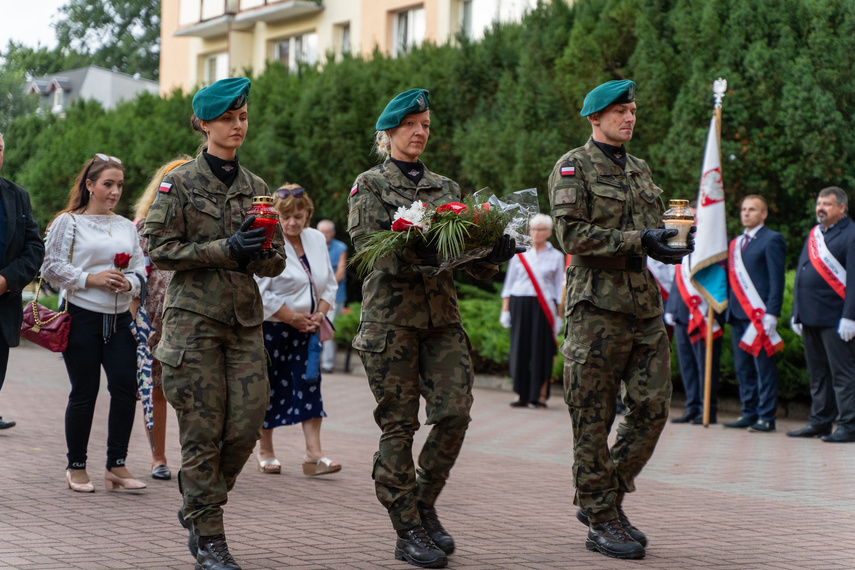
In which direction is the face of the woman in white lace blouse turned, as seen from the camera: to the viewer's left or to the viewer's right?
to the viewer's right

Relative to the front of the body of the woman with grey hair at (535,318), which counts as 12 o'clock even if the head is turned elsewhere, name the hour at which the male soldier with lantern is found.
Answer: The male soldier with lantern is roughly at 12 o'clock from the woman with grey hair.

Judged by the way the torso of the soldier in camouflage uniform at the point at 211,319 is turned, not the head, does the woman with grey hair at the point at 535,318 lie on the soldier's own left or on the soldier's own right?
on the soldier's own left

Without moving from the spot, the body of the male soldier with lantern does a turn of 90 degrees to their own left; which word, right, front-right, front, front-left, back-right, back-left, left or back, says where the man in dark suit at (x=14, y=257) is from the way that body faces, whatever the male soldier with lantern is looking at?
back-left

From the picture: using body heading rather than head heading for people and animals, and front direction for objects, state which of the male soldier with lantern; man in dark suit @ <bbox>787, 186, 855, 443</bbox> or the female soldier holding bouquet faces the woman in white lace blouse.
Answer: the man in dark suit

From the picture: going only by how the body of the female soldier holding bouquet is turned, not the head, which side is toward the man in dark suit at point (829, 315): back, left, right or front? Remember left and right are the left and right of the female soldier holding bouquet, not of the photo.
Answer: left

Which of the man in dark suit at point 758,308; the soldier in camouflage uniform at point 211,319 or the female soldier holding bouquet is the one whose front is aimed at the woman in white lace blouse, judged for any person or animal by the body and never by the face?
the man in dark suit

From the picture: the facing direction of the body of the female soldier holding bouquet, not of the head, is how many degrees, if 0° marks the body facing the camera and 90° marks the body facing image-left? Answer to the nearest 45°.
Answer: approximately 315°

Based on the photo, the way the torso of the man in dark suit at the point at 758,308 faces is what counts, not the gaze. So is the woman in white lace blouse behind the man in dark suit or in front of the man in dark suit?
in front

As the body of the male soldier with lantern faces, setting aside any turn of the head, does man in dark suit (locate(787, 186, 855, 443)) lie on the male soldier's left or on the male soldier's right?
on the male soldier's left

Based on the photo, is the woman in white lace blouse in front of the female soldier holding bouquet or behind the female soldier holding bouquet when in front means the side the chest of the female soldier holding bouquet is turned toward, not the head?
behind

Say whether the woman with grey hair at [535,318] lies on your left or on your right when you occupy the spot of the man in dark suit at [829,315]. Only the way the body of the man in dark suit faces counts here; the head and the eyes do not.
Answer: on your right
